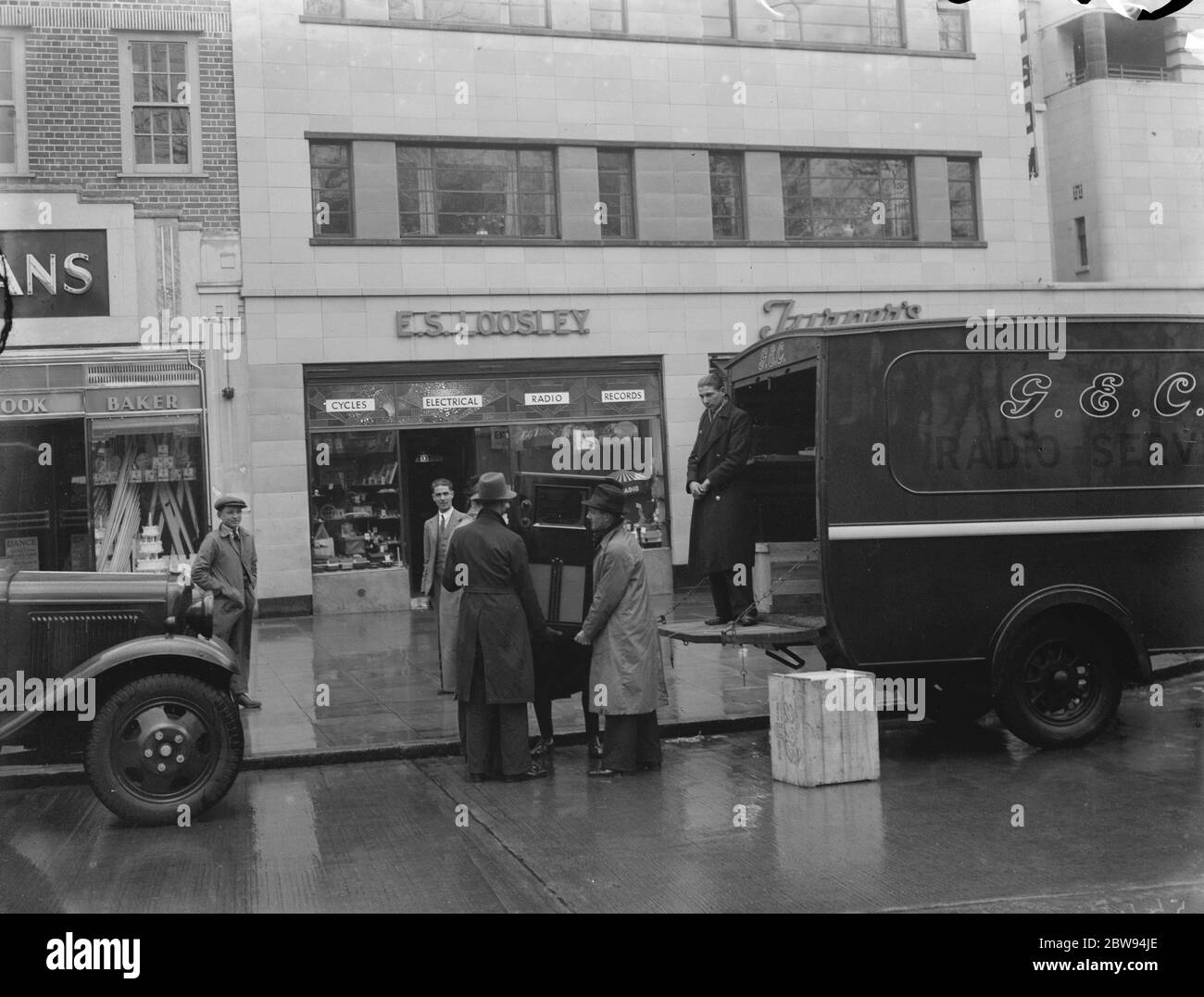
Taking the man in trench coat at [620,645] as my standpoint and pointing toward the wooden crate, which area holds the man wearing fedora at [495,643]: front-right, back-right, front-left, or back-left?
back-right

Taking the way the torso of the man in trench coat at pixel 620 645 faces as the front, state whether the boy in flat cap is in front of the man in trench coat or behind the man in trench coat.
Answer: in front

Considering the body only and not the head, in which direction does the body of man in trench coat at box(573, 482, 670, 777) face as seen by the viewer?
to the viewer's left

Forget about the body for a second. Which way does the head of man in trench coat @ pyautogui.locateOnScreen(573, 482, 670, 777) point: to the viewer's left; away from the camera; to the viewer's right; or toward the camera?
to the viewer's left

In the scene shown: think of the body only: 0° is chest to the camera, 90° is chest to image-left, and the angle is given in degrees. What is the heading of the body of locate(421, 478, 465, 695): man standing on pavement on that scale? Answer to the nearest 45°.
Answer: approximately 0°

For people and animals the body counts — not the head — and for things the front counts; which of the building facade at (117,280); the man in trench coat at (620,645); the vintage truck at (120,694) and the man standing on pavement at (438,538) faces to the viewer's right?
the vintage truck

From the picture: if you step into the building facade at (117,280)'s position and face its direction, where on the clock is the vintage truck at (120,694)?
The vintage truck is roughly at 12 o'clock from the building facade.

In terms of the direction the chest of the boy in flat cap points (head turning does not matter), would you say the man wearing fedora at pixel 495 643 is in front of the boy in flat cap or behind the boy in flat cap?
in front

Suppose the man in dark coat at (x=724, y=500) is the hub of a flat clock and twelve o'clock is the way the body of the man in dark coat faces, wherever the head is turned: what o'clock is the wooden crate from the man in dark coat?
The wooden crate is roughly at 10 o'clock from the man in dark coat.

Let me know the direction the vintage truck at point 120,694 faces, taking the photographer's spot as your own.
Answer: facing to the right of the viewer

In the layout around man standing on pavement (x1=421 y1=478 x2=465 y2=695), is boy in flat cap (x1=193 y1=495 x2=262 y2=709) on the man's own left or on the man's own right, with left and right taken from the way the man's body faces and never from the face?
on the man's own right

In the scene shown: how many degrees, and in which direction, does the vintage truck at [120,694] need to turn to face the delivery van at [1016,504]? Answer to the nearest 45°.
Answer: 0° — it already faces it

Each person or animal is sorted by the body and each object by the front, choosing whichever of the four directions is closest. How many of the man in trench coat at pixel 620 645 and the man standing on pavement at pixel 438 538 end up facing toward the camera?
1
